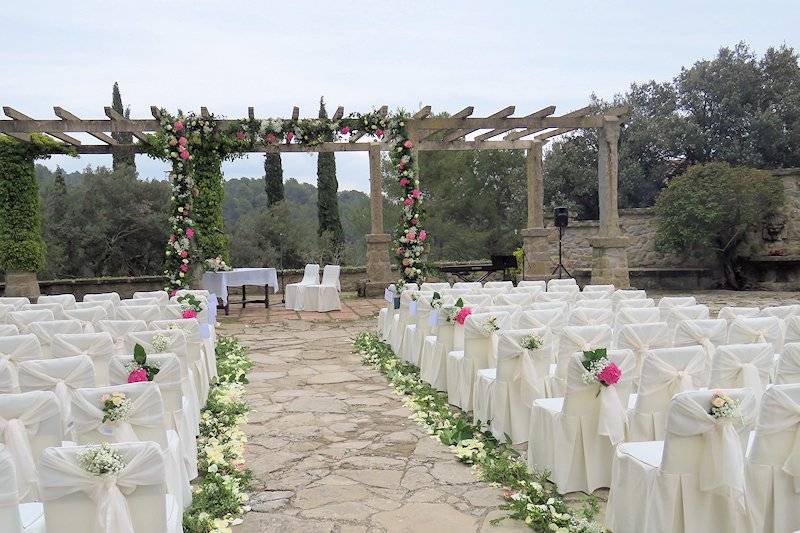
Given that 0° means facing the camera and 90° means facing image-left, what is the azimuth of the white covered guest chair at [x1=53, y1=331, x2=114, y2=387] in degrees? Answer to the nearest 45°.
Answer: approximately 180°

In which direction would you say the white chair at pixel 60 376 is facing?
away from the camera

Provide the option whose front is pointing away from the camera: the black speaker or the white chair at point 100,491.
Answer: the white chair

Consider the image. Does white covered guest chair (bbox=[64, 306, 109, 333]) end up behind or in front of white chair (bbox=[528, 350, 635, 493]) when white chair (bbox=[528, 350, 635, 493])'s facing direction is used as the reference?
in front

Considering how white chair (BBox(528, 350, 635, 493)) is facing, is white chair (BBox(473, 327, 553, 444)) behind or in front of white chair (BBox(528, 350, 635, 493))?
in front

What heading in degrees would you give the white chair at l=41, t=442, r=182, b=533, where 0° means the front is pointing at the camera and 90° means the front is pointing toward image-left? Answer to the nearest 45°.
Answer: approximately 180°

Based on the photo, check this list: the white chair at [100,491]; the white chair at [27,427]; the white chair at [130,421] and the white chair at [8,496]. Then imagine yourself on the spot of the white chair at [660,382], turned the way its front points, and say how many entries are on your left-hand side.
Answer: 4

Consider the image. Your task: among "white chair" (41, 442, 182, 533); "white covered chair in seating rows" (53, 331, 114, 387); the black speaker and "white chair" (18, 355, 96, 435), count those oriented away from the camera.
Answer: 3

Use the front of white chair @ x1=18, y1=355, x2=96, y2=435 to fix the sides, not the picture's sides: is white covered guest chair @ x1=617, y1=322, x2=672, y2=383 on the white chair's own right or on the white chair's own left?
on the white chair's own right

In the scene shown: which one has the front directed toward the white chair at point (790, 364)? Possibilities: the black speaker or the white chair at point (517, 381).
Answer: the black speaker

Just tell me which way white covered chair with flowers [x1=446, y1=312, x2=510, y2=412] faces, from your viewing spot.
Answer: facing away from the viewer and to the left of the viewer
